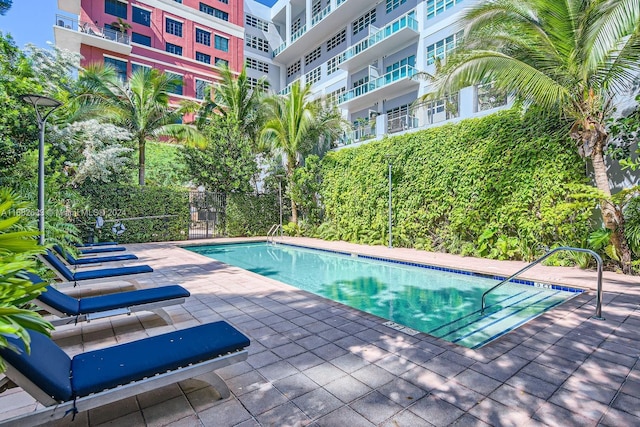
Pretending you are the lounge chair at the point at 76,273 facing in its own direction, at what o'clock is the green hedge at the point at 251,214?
The green hedge is roughly at 10 o'clock from the lounge chair.

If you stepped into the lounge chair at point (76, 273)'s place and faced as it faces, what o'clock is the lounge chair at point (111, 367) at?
the lounge chair at point (111, 367) is roughly at 3 o'clock from the lounge chair at point (76, 273).

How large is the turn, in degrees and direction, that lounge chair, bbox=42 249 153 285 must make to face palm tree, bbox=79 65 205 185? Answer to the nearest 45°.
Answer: approximately 90° to its left

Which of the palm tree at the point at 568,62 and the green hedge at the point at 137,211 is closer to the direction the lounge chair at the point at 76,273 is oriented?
the palm tree

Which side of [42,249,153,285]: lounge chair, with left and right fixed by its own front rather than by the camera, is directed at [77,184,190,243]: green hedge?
left

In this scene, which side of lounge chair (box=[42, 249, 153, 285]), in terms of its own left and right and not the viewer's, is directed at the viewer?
right

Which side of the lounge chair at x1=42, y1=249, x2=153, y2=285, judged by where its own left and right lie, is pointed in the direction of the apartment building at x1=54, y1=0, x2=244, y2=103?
left

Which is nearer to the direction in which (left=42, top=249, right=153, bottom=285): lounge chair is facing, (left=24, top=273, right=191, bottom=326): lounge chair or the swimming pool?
the swimming pool

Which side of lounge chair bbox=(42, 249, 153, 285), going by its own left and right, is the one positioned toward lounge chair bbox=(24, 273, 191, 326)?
right

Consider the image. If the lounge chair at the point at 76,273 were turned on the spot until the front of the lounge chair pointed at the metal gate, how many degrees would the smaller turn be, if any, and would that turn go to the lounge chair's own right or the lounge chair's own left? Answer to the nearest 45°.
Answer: approximately 45° to the lounge chair's own left

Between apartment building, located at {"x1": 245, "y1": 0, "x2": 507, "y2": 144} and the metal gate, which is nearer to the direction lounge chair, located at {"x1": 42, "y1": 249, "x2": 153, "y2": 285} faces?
the apartment building

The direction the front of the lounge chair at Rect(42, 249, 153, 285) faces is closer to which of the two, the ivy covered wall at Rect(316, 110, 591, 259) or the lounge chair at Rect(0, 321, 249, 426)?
the ivy covered wall
